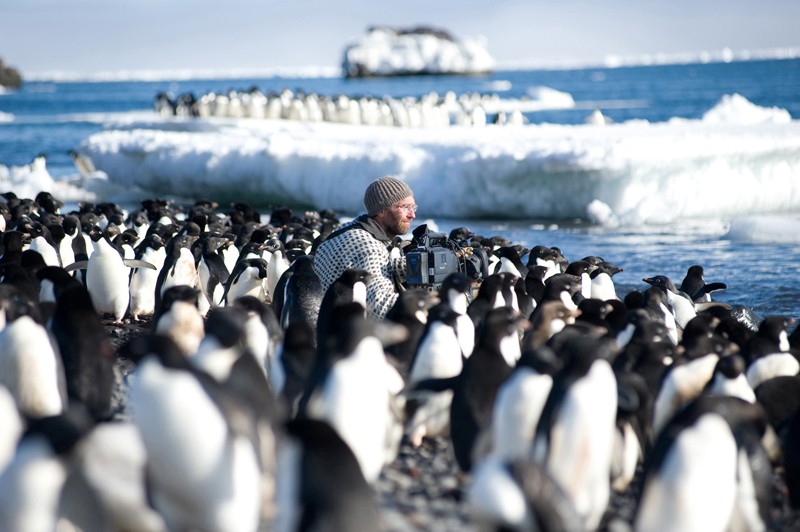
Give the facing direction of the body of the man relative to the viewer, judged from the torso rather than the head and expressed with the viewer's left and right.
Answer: facing to the right of the viewer

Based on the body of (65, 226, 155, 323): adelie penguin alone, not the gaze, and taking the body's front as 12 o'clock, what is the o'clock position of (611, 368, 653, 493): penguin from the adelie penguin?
The penguin is roughly at 11 o'clock from the adelie penguin.

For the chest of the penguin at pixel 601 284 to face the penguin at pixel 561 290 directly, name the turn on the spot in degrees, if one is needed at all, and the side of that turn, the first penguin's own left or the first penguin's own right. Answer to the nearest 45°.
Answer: approximately 45° to the first penguin's own right

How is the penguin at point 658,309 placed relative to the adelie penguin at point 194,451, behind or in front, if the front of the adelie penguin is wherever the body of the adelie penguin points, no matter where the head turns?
behind

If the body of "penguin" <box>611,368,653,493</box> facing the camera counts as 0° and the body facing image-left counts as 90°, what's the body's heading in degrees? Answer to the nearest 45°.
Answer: approximately 45°

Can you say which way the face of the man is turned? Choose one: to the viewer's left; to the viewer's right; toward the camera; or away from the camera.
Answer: to the viewer's right

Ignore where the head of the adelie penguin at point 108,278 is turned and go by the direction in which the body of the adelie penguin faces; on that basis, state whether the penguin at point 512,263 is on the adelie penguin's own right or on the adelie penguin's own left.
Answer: on the adelie penguin's own left
